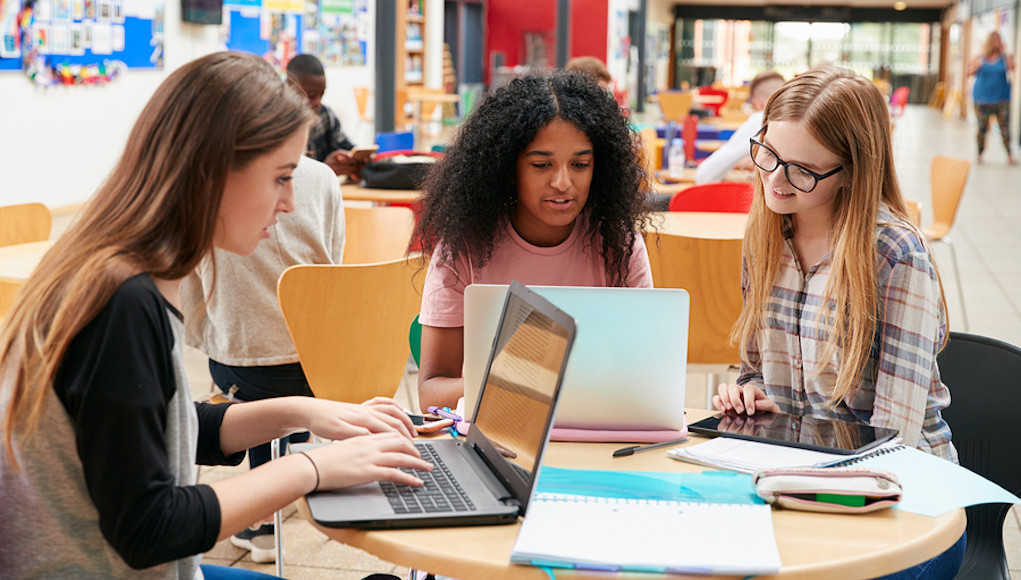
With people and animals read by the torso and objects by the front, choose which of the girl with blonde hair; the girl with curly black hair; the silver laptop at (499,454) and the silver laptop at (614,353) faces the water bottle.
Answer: the silver laptop at (614,353)

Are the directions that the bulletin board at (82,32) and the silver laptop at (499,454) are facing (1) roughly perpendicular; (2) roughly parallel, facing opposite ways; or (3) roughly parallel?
roughly perpendicular

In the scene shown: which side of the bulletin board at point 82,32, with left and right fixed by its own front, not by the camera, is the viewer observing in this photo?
front

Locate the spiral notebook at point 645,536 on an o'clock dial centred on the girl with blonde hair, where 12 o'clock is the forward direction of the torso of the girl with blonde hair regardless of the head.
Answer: The spiral notebook is roughly at 11 o'clock from the girl with blonde hair.

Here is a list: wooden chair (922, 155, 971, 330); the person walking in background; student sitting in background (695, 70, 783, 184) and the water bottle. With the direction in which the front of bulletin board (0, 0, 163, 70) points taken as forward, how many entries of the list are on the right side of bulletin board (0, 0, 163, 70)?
0

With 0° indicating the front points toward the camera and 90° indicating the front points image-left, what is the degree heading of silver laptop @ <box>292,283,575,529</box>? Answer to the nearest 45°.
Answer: approximately 90°

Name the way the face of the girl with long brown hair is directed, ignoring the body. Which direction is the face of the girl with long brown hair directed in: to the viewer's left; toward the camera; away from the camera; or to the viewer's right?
to the viewer's right

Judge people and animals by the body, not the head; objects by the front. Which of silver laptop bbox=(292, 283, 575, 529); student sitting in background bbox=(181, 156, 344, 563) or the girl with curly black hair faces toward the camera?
the girl with curly black hair

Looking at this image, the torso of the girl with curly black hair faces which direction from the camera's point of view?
toward the camera

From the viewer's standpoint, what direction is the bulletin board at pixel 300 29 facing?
toward the camera

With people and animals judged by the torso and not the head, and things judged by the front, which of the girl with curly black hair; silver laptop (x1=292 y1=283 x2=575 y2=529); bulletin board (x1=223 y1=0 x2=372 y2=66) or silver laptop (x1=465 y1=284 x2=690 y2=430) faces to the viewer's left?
silver laptop (x1=292 y1=283 x2=575 y2=529)

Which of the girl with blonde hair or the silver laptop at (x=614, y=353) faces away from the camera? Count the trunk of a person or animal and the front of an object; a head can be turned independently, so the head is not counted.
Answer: the silver laptop

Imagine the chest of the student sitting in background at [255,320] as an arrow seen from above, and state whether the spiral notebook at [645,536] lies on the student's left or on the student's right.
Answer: on the student's right

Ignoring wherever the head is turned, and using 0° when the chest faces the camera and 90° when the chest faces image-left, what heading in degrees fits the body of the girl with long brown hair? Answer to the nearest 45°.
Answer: approximately 270°

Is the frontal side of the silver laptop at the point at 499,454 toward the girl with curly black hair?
no
